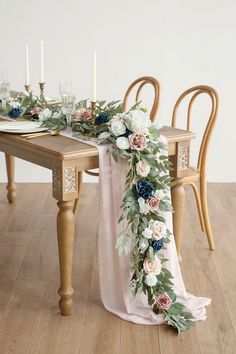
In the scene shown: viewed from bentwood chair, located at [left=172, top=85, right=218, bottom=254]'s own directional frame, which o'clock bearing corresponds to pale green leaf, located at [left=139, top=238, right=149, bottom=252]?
The pale green leaf is roughly at 11 o'clock from the bentwood chair.

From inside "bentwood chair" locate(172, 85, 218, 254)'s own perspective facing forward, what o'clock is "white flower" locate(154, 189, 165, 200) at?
The white flower is roughly at 11 o'clock from the bentwood chair.

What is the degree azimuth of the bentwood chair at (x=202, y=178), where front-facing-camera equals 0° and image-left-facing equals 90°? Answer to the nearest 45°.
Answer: approximately 45°

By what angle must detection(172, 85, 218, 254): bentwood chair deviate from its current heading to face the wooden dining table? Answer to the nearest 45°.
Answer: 0° — it already faces it

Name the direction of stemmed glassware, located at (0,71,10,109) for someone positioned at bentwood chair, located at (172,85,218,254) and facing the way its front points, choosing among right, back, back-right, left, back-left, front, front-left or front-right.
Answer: front-right

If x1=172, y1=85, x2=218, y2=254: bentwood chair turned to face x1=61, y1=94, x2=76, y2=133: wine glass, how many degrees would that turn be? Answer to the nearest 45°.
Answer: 0° — it already faces it

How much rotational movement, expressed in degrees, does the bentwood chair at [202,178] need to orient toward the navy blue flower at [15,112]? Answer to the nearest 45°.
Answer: approximately 45° to its right

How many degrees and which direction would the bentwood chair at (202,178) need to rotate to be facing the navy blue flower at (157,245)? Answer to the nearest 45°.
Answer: approximately 45° to its left

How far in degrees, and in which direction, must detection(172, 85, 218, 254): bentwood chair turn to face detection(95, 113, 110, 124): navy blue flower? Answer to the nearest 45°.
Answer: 0° — it already faces it
